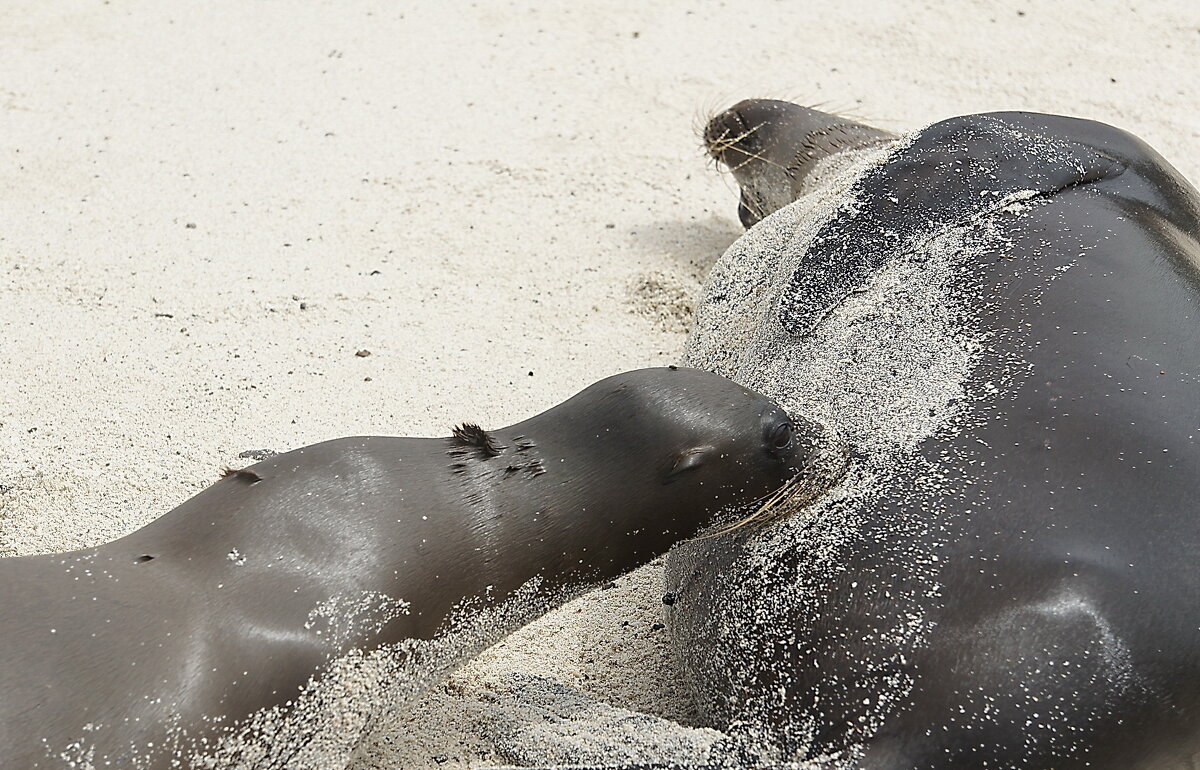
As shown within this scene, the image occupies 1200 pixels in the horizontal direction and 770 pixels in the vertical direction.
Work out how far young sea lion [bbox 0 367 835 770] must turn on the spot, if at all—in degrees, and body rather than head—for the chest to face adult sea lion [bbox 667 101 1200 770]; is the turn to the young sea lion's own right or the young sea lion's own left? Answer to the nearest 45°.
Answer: approximately 45° to the young sea lion's own right

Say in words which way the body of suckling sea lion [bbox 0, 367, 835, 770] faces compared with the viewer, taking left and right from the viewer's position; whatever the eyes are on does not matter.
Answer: facing away from the viewer and to the right of the viewer
